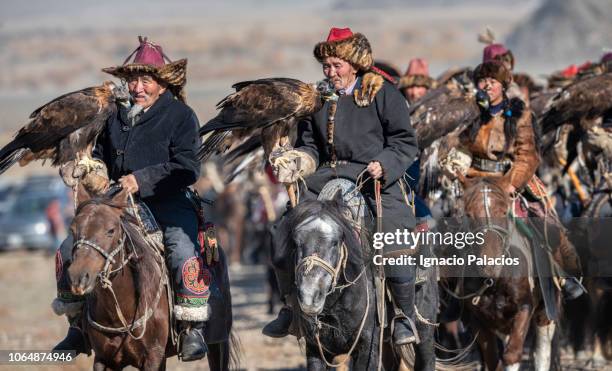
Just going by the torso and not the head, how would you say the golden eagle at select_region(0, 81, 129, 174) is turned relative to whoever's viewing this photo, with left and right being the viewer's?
facing to the right of the viewer

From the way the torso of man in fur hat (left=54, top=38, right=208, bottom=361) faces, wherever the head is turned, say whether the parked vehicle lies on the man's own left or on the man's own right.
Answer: on the man's own right

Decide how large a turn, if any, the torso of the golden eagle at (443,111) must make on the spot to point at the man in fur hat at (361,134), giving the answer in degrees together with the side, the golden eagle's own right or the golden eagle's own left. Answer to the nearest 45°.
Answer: approximately 90° to the golden eagle's own right

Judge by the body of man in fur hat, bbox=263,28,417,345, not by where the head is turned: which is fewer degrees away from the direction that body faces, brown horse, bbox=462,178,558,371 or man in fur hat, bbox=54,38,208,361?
the man in fur hat

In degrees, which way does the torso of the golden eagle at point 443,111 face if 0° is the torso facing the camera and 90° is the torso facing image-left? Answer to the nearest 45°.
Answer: approximately 270°

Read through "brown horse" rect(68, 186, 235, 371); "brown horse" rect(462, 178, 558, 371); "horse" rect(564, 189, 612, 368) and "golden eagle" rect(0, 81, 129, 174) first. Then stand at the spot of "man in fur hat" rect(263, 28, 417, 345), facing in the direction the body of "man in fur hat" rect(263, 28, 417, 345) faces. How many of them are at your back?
2

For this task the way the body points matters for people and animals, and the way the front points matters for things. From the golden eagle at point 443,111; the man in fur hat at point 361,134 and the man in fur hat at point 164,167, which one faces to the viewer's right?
the golden eagle

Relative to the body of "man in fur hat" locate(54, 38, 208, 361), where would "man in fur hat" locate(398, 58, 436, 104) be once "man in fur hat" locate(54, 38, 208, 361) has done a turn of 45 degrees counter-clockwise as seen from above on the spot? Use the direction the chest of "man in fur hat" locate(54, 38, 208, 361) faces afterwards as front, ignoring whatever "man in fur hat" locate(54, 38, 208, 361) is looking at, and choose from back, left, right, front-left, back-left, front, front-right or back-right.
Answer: back-left

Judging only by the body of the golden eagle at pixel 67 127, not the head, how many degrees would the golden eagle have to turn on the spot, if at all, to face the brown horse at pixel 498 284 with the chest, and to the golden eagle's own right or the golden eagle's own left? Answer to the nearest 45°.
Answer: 0° — it already faces it

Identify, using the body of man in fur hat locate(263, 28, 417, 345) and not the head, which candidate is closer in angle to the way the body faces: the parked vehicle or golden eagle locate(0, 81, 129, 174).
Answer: the golden eagle

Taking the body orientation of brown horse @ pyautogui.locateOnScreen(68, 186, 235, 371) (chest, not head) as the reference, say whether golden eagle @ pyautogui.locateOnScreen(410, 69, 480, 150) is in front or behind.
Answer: behind
